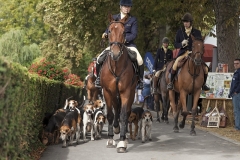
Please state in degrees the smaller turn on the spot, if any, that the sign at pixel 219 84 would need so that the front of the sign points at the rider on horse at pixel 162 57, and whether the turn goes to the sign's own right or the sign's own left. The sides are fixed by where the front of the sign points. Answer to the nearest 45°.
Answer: approximately 90° to the sign's own right

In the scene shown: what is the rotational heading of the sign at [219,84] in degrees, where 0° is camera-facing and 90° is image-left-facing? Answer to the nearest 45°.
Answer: approximately 0°
